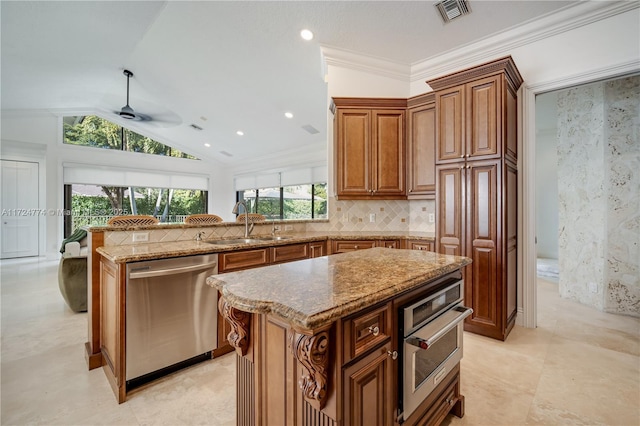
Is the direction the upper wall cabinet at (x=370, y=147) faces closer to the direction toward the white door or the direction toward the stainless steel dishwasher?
the stainless steel dishwasher

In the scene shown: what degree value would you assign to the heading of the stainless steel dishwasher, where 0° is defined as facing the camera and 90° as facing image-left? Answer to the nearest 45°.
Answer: approximately 315°

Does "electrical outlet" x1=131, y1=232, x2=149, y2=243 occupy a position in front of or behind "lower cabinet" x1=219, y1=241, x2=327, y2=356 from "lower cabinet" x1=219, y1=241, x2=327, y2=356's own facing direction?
behind

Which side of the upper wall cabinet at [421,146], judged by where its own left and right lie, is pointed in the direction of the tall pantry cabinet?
left

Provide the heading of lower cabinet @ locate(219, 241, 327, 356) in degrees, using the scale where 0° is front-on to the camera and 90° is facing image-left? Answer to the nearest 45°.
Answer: approximately 315°

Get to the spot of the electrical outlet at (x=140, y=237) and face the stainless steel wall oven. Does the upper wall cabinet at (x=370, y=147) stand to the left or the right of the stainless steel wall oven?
left

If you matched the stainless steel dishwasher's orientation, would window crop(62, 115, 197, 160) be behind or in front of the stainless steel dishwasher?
behind
